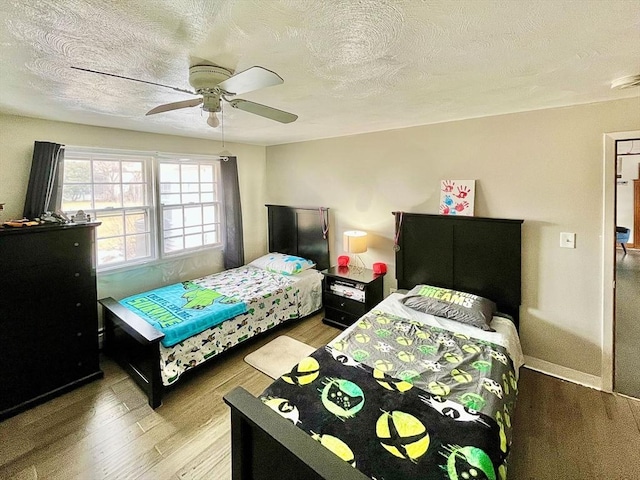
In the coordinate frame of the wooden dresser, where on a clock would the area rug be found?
The area rug is roughly at 11 o'clock from the wooden dresser.

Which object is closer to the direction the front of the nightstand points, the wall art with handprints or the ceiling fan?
the ceiling fan

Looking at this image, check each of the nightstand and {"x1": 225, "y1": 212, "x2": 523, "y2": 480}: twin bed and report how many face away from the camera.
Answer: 0

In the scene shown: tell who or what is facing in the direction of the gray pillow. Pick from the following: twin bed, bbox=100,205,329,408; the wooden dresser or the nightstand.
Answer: the wooden dresser

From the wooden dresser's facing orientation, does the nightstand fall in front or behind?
in front

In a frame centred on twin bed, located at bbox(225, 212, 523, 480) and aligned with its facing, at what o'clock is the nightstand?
The nightstand is roughly at 4 o'clock from the twin bed.

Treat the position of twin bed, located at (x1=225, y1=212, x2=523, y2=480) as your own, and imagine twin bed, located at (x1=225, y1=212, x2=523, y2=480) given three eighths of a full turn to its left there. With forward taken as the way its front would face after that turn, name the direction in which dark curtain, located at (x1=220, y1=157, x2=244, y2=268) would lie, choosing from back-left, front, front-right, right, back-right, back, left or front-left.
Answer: back-left

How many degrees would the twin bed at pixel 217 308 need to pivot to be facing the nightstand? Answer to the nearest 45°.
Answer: approximately 135° to its left

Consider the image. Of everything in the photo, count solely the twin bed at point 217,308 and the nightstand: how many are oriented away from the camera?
0

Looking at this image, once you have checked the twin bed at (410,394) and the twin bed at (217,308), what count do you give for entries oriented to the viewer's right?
0

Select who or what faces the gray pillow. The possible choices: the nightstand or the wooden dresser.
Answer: the wooden dresser

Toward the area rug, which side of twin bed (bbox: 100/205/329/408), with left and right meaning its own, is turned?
left

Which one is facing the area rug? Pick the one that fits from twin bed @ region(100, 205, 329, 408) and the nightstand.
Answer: the nightstand
